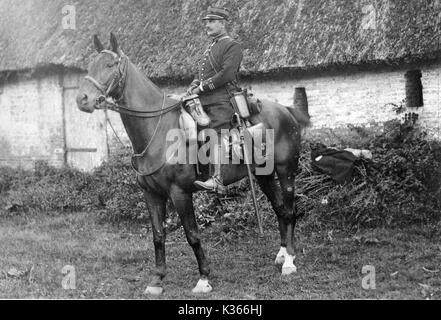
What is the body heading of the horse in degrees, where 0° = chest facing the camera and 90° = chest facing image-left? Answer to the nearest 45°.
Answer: approximately 45°

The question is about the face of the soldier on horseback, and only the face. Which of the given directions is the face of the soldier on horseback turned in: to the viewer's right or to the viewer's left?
to the viewer's left

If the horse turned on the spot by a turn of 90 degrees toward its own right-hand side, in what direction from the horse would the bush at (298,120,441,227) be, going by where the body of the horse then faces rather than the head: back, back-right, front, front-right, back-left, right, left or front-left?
right
